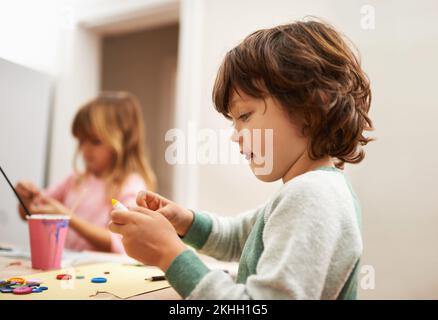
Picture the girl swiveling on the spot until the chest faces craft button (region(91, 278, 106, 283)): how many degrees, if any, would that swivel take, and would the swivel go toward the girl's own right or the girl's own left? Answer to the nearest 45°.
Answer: approximately 45° to the girl's own left

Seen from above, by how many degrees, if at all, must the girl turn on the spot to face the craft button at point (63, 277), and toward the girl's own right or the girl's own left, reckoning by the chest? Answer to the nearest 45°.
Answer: approximately 45° to the girl's own left

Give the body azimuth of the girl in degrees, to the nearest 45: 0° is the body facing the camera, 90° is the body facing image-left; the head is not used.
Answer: approximately 45°

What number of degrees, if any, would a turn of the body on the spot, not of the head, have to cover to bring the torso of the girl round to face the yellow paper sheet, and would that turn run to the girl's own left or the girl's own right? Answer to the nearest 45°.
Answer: approximately 45° to the girl's own left
